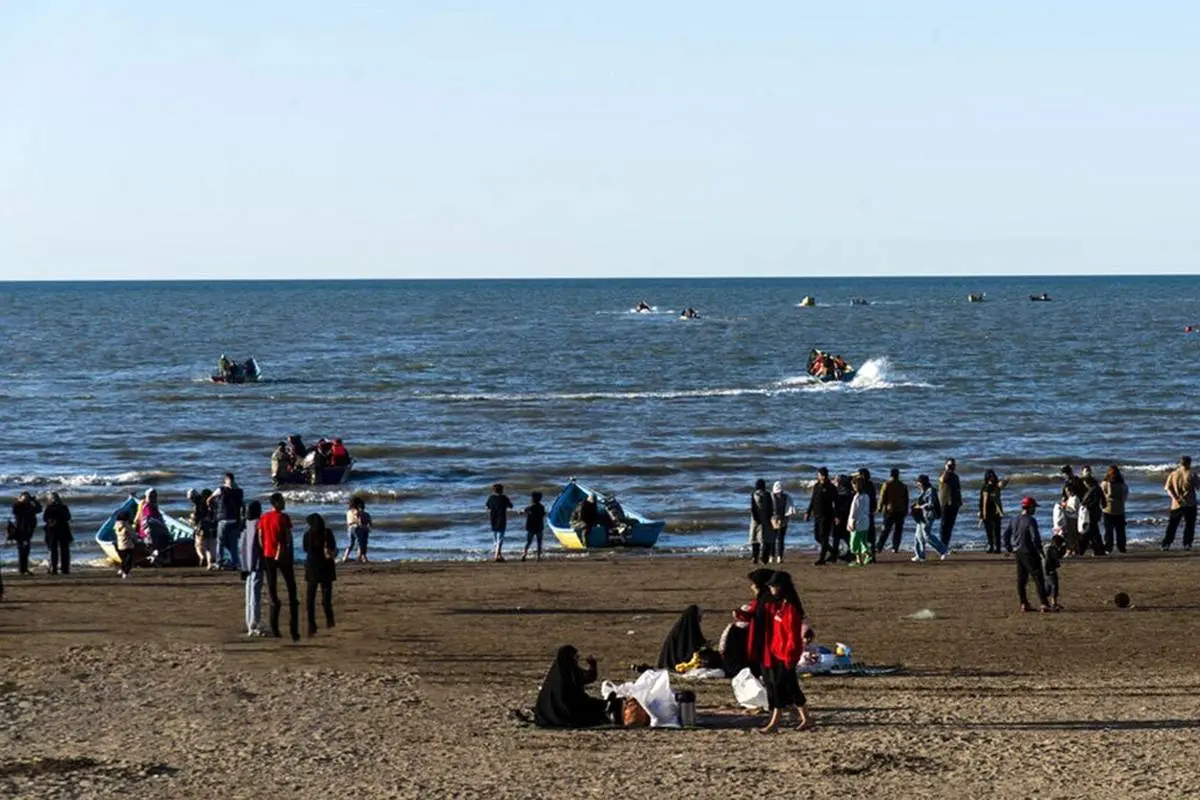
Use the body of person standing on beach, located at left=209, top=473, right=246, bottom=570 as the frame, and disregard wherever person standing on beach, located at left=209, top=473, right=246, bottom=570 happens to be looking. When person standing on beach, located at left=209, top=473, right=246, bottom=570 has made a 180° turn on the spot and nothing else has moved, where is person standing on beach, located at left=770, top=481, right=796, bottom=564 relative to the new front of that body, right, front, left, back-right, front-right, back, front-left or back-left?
left

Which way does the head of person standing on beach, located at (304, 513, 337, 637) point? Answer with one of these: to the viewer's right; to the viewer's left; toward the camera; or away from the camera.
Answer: away from the camera

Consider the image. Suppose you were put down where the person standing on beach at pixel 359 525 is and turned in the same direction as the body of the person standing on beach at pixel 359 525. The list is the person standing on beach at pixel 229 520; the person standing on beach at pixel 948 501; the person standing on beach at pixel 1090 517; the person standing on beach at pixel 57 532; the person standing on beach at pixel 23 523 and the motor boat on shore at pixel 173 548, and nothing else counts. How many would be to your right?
2

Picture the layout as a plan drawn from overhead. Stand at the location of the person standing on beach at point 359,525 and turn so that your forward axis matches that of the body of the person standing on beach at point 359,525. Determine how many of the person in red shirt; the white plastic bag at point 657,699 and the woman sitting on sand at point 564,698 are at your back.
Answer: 3

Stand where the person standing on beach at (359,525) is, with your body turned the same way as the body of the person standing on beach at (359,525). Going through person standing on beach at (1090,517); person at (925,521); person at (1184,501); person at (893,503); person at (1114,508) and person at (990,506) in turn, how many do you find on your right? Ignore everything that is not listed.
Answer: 6

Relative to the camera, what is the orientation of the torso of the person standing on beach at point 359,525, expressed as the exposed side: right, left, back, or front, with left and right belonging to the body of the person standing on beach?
back

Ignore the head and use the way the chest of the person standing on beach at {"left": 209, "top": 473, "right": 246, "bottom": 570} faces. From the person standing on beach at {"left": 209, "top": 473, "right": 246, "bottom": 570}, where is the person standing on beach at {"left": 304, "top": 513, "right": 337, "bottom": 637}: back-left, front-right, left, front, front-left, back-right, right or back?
back

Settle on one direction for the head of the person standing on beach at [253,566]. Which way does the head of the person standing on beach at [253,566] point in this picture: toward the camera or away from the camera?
away from the camera

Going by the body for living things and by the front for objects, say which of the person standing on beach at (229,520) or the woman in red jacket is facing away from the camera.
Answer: the person standing on beach

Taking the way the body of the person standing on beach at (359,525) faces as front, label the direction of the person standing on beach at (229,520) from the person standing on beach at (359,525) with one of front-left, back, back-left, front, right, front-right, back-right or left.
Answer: back-left
